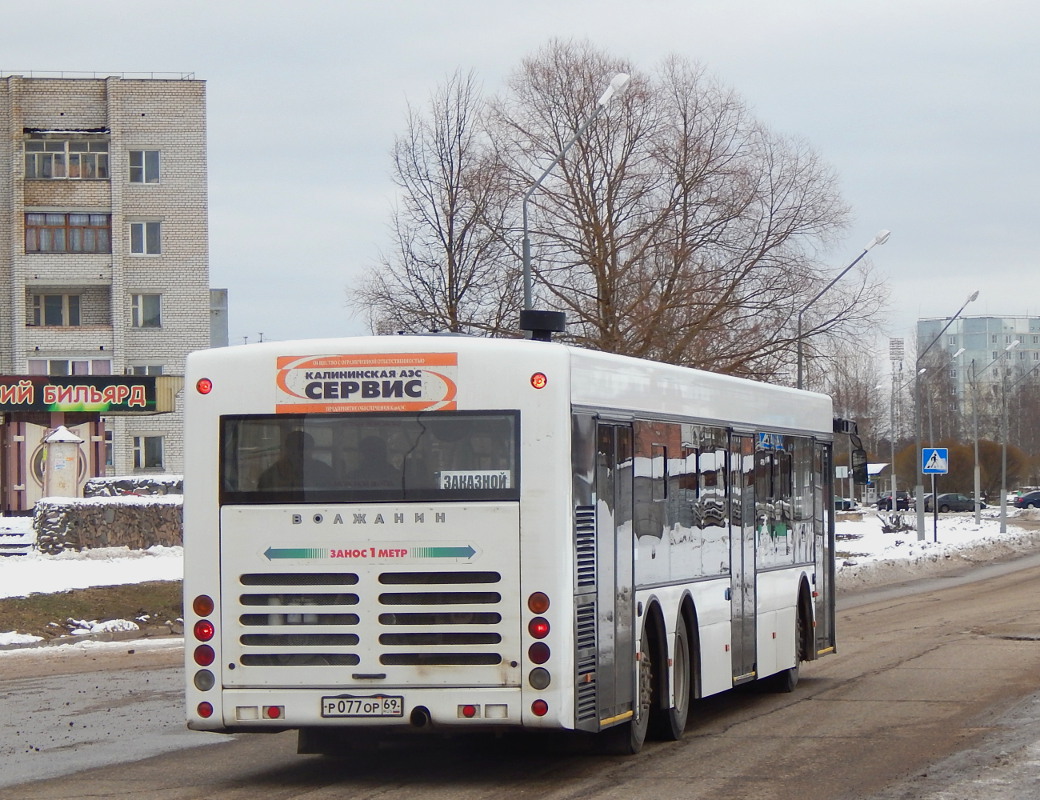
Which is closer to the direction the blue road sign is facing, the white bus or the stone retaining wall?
the white bus

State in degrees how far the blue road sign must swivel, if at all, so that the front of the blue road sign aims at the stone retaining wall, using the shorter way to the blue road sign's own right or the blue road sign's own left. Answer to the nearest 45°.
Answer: approximately 45° to the blue road sign's own right

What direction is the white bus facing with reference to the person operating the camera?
facing away from the viewer

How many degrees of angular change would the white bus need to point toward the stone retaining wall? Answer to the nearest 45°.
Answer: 0° — it already faces it

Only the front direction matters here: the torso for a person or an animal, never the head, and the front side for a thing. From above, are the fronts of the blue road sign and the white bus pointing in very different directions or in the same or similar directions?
very different directions

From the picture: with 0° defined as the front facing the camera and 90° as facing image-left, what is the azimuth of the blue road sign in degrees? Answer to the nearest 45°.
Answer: approximately 0°

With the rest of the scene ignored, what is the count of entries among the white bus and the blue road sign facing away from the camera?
1

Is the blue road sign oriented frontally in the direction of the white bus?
yes
